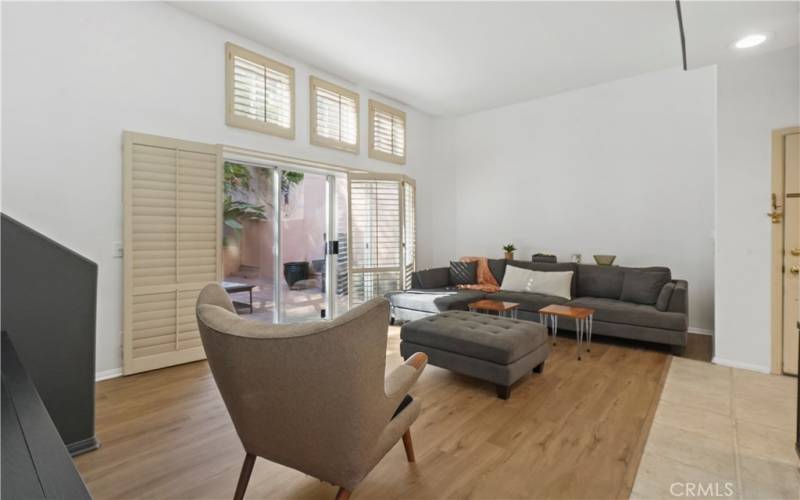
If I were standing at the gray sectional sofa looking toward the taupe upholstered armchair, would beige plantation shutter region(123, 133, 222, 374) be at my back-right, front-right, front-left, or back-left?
front-right

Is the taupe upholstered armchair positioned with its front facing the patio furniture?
no

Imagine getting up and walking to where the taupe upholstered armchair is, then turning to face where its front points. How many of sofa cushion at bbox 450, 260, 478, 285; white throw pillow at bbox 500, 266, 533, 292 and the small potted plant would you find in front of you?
3

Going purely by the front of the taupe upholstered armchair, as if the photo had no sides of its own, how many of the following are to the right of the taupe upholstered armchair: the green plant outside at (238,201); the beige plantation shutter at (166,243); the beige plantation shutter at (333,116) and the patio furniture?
0

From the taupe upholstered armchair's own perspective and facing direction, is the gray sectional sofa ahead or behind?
ahead

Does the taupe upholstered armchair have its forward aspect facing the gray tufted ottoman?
yes

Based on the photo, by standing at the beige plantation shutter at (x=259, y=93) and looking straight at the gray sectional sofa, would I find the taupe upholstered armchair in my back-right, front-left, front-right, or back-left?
front-right

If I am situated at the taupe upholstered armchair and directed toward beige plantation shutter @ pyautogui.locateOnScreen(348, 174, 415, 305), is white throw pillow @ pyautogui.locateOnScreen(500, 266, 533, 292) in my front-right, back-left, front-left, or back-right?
front-right

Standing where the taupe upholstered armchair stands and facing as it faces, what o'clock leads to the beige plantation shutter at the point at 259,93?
The beige plantation shutter is roughly at 10 o'clock from the taupe upholstered armchair.

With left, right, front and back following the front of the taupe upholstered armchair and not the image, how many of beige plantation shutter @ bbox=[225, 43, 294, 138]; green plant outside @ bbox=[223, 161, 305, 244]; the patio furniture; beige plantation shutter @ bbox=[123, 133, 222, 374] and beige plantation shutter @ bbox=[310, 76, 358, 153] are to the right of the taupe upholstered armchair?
0

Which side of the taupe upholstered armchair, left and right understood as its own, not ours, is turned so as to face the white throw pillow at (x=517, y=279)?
front

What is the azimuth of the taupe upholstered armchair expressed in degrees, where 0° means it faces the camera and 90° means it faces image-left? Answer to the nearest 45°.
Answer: approximately 225°

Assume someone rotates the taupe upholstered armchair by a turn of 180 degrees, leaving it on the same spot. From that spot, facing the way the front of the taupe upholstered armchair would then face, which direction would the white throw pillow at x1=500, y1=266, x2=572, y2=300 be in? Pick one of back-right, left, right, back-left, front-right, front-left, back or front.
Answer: back

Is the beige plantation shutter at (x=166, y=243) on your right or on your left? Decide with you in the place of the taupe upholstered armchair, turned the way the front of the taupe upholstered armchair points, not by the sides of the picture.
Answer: on your left

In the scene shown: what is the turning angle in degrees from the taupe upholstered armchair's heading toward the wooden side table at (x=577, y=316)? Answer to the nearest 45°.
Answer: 0° — it already faces it

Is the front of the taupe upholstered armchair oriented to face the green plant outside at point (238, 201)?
no

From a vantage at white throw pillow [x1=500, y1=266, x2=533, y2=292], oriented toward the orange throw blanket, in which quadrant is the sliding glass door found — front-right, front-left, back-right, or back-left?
front-left

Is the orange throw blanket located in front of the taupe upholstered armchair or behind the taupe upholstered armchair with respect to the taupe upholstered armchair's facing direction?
in front

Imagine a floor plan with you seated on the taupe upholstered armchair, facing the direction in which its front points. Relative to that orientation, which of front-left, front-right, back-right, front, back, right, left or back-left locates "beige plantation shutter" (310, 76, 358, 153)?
front-left
